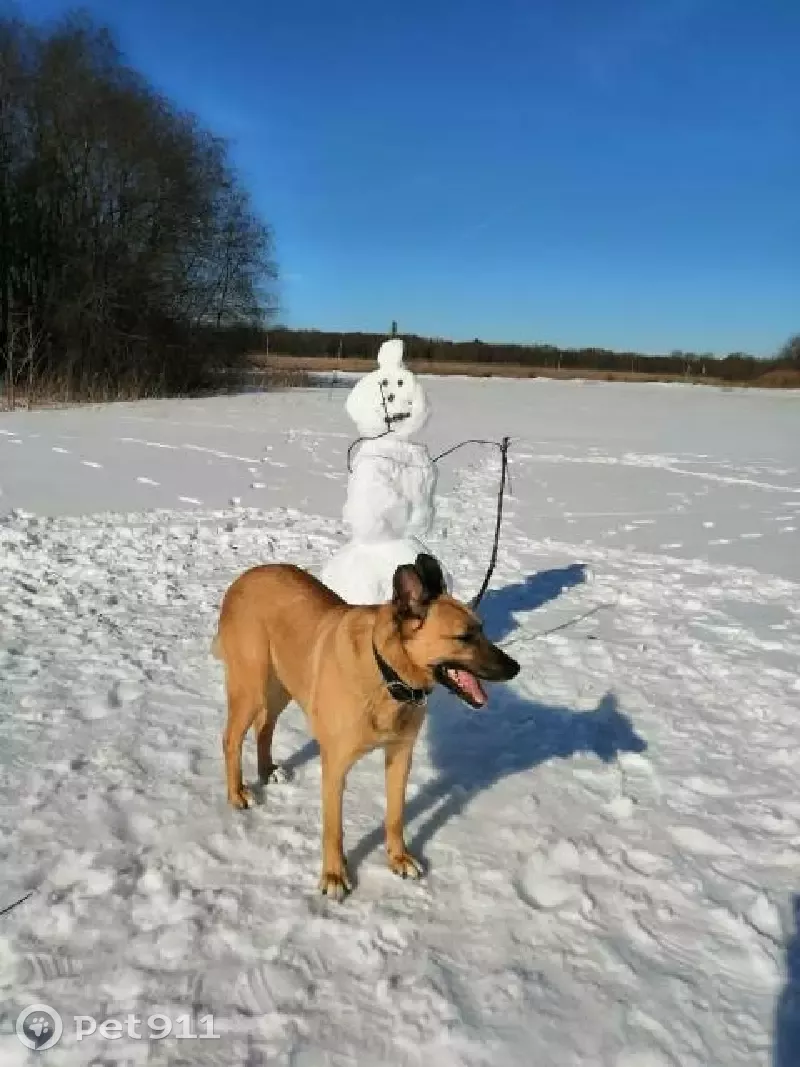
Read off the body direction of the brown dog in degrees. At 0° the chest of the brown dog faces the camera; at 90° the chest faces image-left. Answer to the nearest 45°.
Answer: approximately 315°
